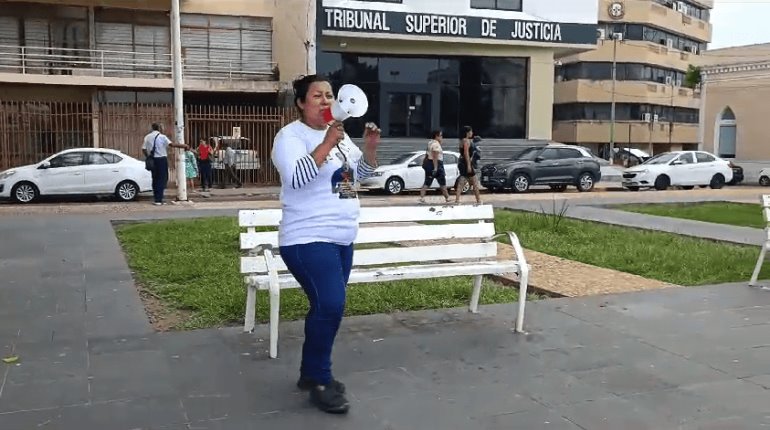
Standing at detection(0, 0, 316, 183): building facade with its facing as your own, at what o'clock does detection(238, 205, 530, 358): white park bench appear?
The white park bench is roughly at 12 o'clock from the building facade.

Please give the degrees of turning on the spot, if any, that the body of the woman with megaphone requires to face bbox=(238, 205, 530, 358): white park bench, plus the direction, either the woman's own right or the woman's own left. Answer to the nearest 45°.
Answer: approximately 135° to the woman's own left

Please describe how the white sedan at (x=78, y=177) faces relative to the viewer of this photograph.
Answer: facing to the left of the viewer

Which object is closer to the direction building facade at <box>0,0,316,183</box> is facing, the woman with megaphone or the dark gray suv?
the woman with megaphone

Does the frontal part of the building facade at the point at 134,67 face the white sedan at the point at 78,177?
yes

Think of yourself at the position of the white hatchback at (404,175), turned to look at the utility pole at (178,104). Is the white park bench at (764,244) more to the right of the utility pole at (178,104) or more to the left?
left

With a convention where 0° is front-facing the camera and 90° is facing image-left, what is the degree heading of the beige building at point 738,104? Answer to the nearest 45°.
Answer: approximately 45°

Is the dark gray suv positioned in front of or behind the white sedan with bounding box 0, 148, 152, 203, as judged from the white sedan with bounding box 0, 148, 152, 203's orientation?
behind

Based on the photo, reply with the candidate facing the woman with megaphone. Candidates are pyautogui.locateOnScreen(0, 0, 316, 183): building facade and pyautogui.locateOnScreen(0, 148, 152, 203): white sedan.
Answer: the building facade

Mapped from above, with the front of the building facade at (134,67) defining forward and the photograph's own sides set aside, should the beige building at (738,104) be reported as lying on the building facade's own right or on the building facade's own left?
on the building facade's own left
